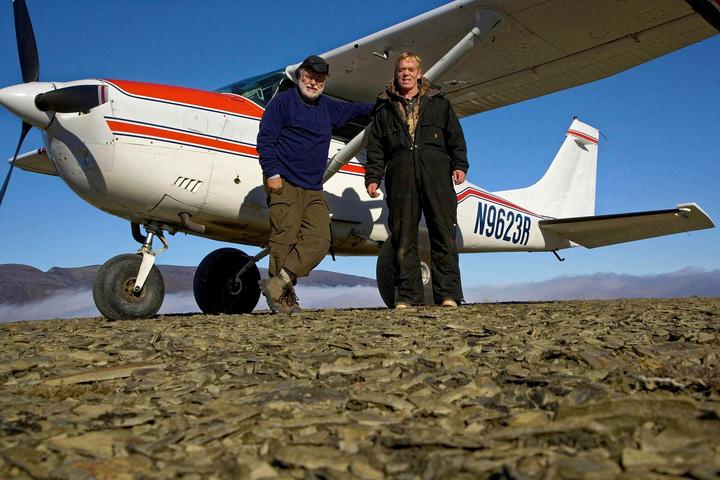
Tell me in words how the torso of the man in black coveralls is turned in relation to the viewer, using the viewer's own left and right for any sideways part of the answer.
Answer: facing the viewer

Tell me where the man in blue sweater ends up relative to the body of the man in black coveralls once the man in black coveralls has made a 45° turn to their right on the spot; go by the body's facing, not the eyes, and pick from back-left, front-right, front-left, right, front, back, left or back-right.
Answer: front-right
